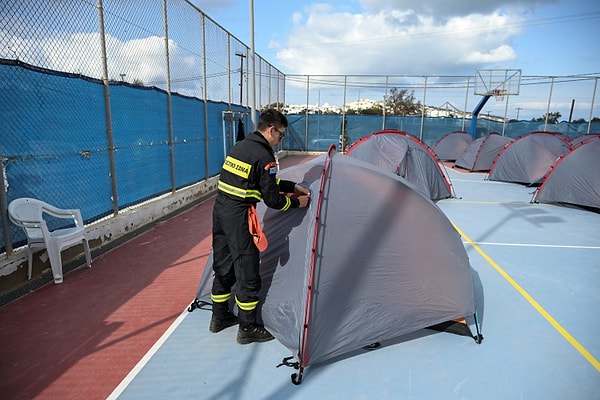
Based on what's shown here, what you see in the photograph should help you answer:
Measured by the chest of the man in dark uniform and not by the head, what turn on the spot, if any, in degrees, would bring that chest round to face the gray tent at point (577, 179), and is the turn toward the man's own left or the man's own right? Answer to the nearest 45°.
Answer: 0° — they already face it

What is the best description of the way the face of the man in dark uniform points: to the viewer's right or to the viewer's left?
to the viewer's right

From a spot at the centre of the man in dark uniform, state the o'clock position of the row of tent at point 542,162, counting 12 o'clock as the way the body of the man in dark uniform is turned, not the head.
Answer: The row of tent is roughly at 12 o'clock from the man in dark uniform.

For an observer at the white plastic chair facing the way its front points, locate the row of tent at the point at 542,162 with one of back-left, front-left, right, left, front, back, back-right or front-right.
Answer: front-left

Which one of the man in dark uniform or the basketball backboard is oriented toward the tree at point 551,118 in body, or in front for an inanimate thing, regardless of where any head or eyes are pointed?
the man in dark uniform

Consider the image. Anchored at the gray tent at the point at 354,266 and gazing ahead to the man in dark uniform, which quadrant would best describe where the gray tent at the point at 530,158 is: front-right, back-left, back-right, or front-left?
back-right

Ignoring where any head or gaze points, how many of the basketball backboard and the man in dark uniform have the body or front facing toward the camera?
1

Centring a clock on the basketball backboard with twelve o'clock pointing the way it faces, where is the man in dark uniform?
The man in dark uniform is roughly at 12 o'clock from the basketball backboard.

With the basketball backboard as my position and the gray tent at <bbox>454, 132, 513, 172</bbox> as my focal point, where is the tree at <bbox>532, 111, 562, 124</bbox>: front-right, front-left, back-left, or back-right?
back-left

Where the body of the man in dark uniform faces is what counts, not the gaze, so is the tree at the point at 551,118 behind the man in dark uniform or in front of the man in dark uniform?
in front

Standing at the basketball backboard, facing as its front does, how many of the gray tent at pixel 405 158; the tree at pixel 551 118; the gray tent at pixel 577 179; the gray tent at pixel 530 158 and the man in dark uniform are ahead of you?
4

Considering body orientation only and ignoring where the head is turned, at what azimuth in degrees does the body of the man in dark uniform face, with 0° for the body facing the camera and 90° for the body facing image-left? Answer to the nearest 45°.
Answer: approximately 225°

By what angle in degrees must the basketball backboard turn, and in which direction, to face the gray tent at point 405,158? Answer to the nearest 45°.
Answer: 0° — it already faces it

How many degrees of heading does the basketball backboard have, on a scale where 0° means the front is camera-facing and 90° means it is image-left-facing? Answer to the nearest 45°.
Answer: approximately 0°
